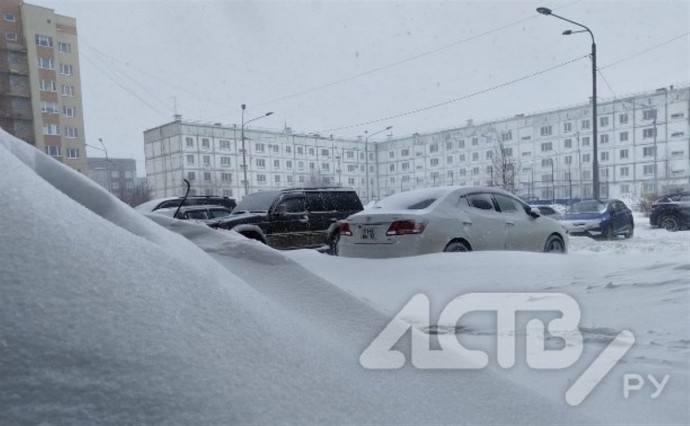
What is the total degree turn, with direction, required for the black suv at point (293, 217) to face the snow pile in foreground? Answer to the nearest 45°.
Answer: approximately 45° to its left

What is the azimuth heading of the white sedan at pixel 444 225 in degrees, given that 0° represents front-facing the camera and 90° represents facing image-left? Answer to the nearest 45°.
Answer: approximately 225°

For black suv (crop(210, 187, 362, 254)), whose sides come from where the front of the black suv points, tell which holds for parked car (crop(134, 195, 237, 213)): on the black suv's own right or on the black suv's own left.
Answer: on the black suv's own right

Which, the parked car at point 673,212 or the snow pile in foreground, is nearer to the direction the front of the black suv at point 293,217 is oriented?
the snow pile in foreground

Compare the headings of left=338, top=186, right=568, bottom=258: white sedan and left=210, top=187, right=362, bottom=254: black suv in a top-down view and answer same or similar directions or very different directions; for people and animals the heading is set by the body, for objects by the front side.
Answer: very different directions

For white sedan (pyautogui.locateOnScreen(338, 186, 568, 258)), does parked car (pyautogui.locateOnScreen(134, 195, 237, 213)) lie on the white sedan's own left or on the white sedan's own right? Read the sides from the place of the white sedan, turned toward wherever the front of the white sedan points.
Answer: on the white sedan's own left
